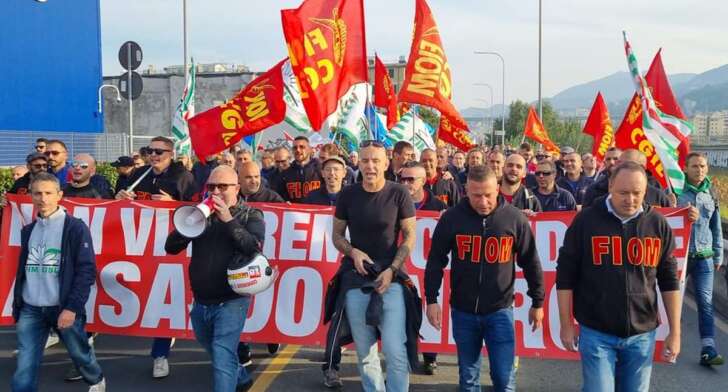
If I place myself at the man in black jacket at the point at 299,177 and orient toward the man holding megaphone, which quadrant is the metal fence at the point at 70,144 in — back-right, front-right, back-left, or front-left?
back-right

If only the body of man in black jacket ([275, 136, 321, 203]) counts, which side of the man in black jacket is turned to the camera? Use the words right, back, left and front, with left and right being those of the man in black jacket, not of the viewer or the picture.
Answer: front

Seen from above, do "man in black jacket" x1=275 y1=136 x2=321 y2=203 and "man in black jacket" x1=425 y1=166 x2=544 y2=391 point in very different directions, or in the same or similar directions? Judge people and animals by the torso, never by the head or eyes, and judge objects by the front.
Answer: same or similar directions

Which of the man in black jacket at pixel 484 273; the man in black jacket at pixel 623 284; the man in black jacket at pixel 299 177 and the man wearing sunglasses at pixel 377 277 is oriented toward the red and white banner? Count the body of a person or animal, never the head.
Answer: the man in black jacket at pixel 299 177

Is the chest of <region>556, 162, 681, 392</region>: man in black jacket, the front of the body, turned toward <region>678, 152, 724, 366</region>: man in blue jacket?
no

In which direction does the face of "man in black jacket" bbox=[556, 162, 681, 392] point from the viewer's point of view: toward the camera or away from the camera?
toward the camera

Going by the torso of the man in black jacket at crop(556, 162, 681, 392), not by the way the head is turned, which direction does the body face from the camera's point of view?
toward the camera

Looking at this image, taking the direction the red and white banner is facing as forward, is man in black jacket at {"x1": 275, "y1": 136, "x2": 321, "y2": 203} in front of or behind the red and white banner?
behind

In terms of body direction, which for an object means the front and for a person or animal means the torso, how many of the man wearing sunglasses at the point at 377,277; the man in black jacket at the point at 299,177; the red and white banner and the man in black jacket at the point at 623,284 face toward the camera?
4

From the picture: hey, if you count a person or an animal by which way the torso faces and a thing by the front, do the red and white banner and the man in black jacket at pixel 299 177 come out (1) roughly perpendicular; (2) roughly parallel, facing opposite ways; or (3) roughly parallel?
roughly parallel

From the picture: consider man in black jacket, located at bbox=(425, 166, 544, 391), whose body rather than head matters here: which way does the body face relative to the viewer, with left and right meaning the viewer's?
facing the viewer

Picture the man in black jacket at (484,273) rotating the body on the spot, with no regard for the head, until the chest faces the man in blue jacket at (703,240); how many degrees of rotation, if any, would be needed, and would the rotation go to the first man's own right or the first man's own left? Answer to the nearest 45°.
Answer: approximately 135° to the first man's own left

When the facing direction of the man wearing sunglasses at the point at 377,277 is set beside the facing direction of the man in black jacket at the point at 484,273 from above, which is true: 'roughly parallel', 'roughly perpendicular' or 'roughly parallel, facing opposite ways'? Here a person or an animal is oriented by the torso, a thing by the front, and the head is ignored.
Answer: roughly parallel

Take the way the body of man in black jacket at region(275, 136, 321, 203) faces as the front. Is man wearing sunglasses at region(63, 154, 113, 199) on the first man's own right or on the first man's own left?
on the first man's own right

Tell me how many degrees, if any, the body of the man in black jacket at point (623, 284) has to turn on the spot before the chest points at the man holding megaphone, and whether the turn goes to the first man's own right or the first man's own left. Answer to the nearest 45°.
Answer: approximately 90° to the first man's own right

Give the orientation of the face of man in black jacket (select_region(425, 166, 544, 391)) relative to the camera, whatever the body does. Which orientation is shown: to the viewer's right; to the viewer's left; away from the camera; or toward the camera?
toward the camera

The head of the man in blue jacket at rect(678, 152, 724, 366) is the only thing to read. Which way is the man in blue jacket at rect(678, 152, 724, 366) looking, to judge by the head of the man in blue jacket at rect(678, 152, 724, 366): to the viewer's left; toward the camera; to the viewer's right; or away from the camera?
toward the camera

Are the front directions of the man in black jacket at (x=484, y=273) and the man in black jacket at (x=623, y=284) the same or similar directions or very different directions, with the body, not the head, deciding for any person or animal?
same or similar directions

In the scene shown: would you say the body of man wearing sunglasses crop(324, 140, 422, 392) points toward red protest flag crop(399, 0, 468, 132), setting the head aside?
no

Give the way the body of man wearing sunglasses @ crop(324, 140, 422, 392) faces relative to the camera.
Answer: toward the camera
